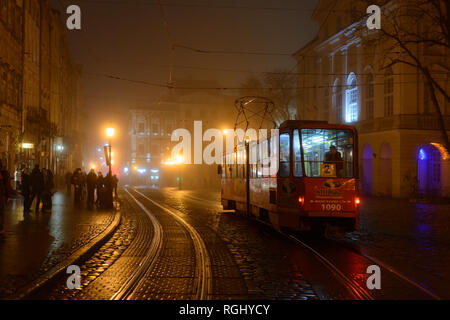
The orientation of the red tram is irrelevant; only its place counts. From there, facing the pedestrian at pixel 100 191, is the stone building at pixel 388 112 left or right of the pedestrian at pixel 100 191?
right

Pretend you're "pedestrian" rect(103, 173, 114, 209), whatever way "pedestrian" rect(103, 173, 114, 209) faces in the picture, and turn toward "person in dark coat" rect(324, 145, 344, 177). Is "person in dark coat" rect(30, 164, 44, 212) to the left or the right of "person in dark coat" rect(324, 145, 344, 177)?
right

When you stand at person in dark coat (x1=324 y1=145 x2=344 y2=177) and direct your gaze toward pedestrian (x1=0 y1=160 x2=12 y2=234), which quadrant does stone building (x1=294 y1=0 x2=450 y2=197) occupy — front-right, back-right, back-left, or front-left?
back-right

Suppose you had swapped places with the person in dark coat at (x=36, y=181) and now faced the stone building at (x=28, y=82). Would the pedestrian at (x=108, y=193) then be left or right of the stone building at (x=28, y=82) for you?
right

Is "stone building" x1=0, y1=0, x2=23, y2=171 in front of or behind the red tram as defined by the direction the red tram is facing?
in front
